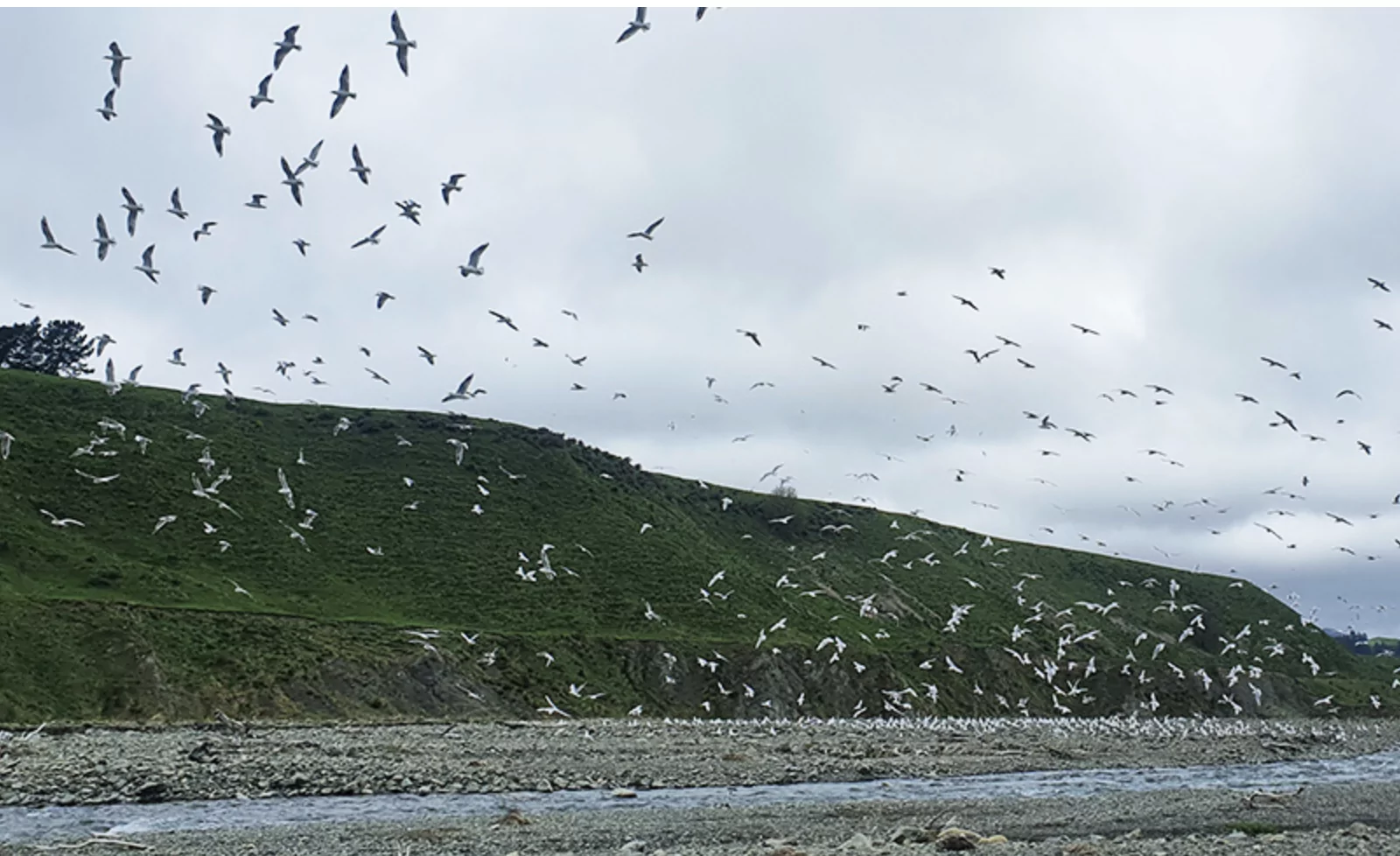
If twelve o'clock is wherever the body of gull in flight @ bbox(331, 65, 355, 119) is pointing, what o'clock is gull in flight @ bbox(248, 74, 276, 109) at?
gull in flight @ bbox(248, 74, 276, 109) is roughly at 12 o'clock from gull in flight @ bbox(331, 65, 355, 119).

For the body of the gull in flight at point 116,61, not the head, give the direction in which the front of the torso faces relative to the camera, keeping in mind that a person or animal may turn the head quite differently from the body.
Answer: to the viewer's left

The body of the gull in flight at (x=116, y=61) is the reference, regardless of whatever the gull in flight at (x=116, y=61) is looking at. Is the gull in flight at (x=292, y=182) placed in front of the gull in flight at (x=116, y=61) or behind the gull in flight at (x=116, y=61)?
behind

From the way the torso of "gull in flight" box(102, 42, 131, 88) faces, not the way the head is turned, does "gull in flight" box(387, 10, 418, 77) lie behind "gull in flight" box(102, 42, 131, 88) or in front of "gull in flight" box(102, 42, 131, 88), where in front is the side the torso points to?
behind

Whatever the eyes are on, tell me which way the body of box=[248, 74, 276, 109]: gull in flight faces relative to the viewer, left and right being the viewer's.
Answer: facing to the left of the viewer

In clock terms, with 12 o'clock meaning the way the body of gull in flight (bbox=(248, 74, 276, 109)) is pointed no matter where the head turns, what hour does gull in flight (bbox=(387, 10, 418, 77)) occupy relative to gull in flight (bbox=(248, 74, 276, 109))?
gull in flight (bbox=(387, 10, 418, 77)) is roughly at 8 o'clock from gull in flight (bbox=(248, 74, 276, 109)).
